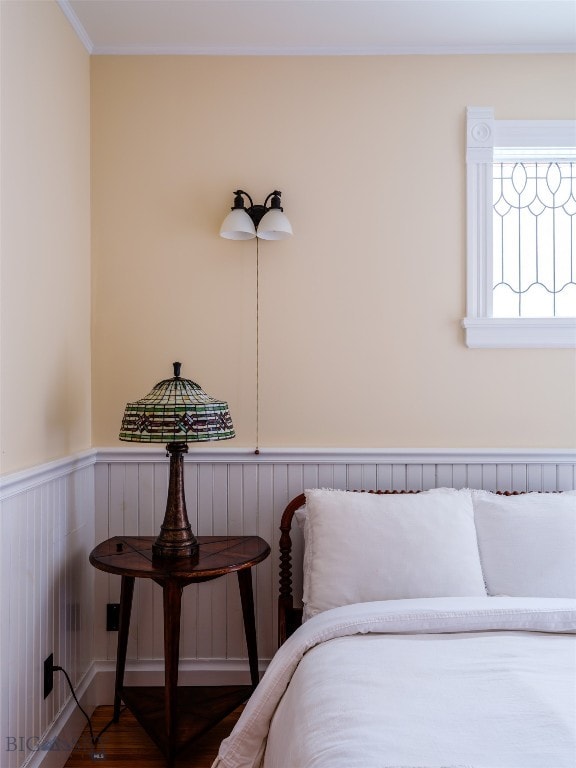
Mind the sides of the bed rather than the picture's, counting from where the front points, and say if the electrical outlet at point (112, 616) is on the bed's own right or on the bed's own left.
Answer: on the bed's own right

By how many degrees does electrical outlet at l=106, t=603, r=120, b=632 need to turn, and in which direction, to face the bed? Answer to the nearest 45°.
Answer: approximately 45° to its left

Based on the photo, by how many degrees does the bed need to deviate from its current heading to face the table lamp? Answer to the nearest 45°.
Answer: approximately 90° to its right

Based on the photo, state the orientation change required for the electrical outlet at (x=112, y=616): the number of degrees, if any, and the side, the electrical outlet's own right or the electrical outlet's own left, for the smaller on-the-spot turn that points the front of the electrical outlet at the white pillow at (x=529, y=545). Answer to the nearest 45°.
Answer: approximately 45° to the electrical outlet's own left

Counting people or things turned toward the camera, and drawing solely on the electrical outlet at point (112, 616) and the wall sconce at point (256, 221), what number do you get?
2
